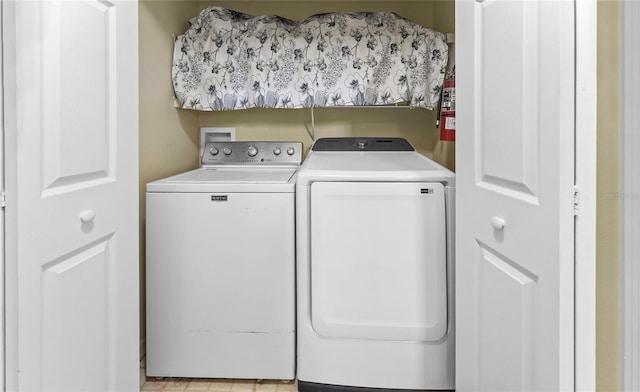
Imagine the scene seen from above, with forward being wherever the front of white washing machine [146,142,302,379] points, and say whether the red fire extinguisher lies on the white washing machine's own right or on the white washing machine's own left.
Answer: on the white washing machine's own left

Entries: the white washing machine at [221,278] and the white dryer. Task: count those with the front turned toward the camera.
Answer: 2

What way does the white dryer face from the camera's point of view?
toward the camera

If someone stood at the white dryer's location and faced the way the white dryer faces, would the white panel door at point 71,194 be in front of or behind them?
in front

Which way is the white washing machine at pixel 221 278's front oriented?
toward the camera

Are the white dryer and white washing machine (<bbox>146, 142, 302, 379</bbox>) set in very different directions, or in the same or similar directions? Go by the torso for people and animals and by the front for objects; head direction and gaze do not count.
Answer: same or similar directions
